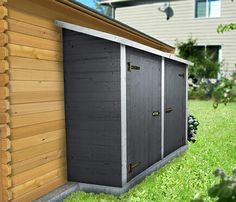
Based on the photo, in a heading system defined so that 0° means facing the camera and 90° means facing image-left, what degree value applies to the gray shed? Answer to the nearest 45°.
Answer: approximately 315°

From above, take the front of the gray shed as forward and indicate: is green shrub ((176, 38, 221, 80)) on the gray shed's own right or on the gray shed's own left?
on the gray shed's own left

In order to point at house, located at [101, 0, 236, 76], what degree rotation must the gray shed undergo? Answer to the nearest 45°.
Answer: approximately 135° to its left
